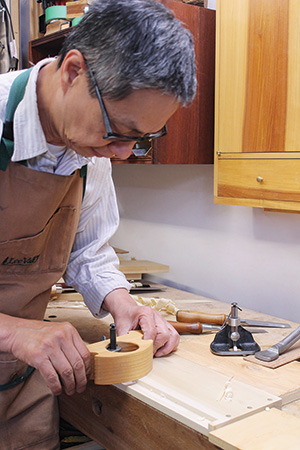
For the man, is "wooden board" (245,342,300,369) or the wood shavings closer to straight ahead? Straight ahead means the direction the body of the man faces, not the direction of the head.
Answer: the wooden board

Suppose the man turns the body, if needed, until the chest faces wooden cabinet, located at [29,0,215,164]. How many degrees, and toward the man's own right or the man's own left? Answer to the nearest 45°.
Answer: approximately 90° to the man's own left

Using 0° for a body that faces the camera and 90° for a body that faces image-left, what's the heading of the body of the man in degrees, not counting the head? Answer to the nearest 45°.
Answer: approximately 315°

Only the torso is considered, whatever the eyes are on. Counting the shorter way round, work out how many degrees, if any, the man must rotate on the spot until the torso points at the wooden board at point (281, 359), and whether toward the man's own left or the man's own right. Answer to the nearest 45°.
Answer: approximately 45° to the man's own left

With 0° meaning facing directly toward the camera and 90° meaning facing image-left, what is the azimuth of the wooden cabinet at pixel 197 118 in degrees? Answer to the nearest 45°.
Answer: approximately 45°

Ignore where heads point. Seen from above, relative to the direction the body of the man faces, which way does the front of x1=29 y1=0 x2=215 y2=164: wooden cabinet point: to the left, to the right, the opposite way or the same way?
to the right
